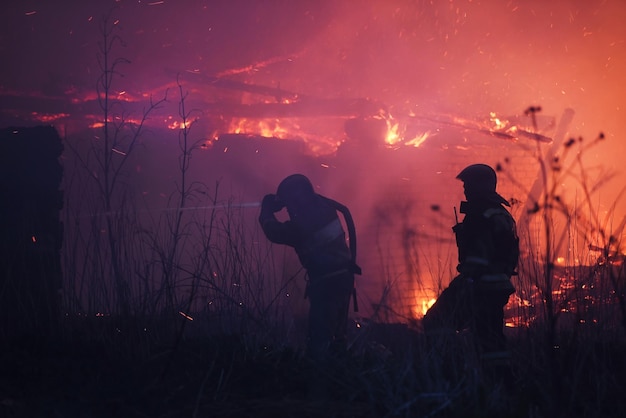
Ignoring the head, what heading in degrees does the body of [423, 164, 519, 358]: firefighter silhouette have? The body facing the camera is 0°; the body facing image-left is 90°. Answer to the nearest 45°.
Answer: approximately 90°
